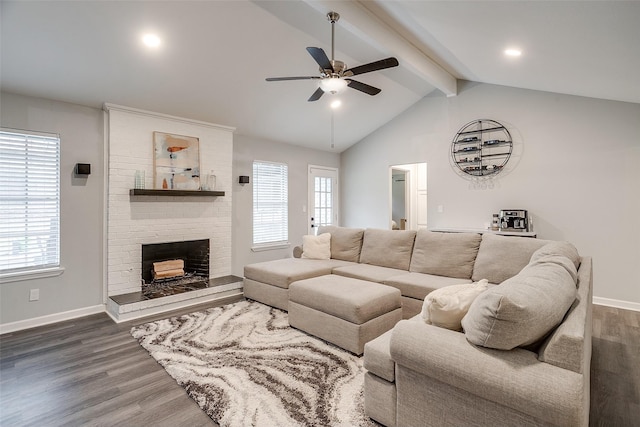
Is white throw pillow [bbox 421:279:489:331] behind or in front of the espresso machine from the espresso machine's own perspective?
in front

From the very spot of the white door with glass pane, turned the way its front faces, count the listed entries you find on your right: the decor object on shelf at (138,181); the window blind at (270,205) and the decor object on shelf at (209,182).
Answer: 3

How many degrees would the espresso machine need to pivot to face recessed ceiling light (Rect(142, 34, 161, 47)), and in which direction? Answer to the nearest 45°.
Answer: approximately 45° to its right

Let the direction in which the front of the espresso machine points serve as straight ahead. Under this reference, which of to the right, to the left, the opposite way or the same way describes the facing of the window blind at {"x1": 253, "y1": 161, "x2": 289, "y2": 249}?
to the left

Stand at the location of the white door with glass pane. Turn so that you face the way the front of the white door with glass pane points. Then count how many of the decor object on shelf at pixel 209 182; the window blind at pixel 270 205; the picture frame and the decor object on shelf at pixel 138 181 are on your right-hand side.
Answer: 4

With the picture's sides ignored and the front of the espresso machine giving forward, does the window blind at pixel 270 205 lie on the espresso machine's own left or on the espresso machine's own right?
on the espresso machine's own right

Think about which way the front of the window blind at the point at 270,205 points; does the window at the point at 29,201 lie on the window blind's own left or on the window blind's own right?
on the window blind's own right

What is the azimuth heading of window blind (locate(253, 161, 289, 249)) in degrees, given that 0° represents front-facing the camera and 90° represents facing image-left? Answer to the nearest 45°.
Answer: approximately 315°

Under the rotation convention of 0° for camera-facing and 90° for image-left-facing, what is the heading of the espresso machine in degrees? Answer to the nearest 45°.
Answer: approximately 0°
